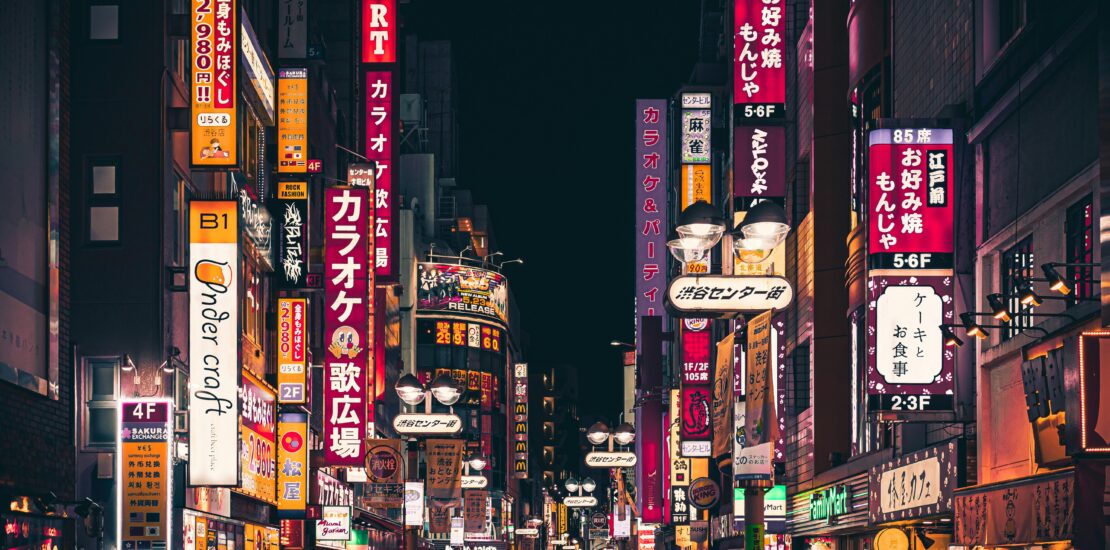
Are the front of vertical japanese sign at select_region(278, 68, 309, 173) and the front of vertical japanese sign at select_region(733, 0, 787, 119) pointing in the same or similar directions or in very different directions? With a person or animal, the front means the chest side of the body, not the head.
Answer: same or similar directions

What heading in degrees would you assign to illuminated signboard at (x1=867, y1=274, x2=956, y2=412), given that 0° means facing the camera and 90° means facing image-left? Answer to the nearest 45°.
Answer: approximately 0°

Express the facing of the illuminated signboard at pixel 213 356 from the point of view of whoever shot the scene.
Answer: facing the viewer

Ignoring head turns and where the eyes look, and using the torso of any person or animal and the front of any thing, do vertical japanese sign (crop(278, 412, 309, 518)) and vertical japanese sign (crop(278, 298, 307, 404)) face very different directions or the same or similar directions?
same or similar directions

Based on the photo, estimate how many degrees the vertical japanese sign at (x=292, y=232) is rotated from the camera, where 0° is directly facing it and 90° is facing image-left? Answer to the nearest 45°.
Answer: approximately 0°

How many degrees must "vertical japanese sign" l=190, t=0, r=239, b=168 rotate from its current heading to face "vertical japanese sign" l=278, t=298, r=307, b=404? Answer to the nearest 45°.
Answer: approximately 180°

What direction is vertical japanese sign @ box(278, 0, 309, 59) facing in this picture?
toward the camera

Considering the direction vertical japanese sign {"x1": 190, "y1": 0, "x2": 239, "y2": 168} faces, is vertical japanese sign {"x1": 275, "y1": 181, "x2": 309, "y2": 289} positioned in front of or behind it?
behind

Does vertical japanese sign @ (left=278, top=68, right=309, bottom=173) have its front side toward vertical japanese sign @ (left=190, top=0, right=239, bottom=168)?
yes

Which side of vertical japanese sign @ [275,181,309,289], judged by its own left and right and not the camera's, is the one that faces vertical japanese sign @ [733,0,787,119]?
left

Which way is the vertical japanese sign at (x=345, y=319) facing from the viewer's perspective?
toward the camera

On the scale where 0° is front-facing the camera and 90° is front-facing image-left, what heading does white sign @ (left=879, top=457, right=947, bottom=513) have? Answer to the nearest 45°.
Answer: approximately 45°

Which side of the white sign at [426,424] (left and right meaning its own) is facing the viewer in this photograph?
front
